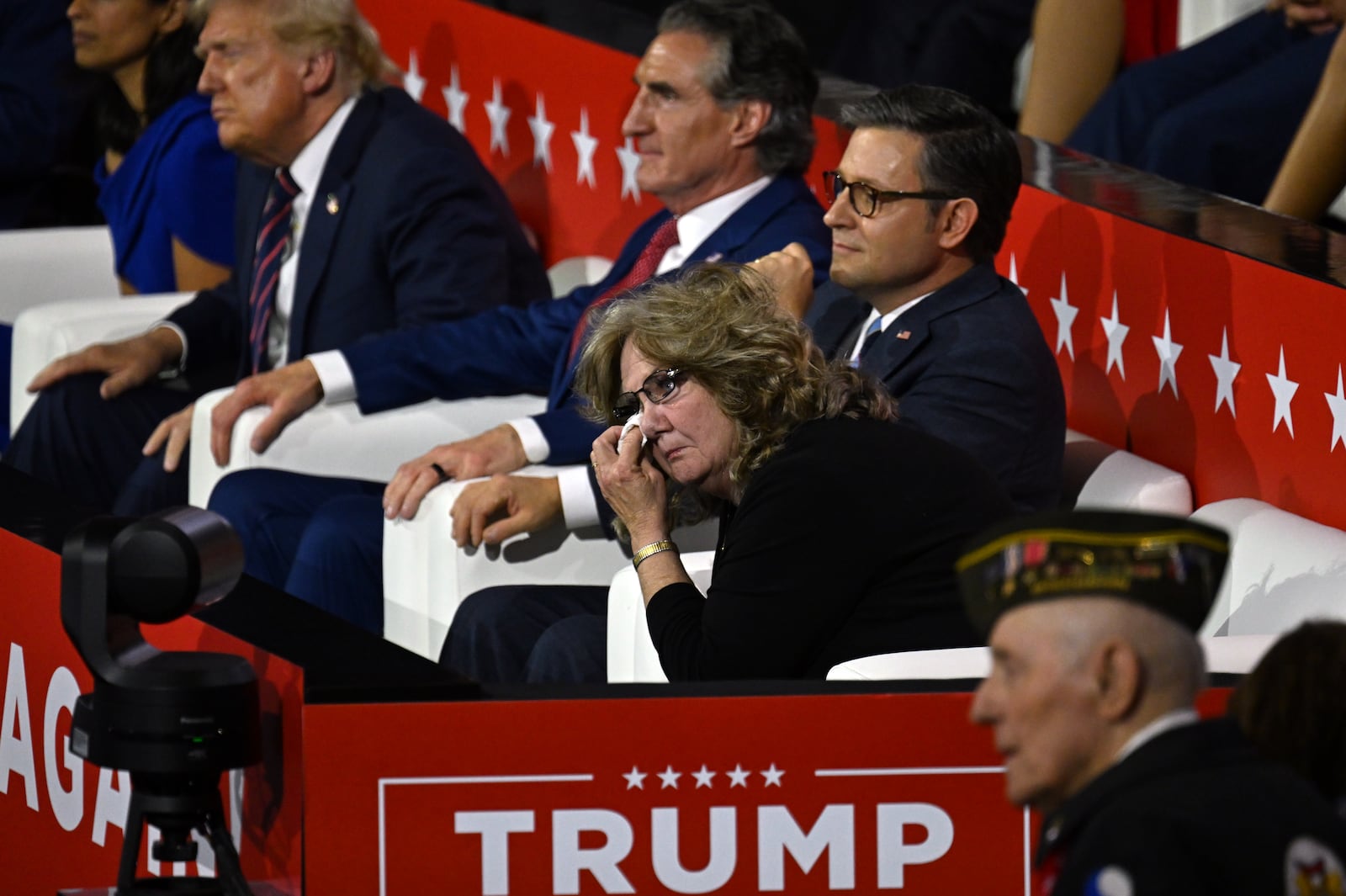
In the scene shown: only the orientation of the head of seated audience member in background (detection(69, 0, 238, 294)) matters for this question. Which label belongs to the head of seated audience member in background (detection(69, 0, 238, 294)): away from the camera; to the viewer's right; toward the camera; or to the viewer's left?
to the viewer's left

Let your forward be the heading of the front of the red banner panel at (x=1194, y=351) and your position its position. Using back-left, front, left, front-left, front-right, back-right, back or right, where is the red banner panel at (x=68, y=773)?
front

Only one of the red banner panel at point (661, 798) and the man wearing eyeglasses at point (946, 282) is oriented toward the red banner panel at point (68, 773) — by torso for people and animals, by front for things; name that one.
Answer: the man wearing eyeglasses

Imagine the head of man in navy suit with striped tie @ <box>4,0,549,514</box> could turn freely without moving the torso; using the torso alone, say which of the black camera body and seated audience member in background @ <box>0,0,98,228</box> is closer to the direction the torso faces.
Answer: the black camera body

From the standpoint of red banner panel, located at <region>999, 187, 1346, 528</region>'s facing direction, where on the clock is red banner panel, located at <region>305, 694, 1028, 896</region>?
red banner panel, located at <region>305, 694, 1028, 896</region> is roughly at 11 o'clock from red banner panel, located at <region>999, 187, 1346, 528</region>.

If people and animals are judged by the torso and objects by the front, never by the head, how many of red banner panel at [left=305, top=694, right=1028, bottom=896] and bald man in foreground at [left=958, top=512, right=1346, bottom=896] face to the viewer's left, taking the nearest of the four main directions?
1

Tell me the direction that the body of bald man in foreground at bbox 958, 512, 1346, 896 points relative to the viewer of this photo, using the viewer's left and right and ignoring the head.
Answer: facing to the left of the viewer

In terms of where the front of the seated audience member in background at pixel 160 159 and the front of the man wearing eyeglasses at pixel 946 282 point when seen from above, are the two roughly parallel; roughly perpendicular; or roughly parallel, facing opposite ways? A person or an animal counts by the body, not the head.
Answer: roughly parallel

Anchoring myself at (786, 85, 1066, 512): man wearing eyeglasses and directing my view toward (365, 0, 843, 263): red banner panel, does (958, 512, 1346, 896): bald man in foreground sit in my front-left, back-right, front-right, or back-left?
back-left

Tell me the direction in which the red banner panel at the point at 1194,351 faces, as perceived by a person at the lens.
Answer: facing the viewer and to the left of the viewer
